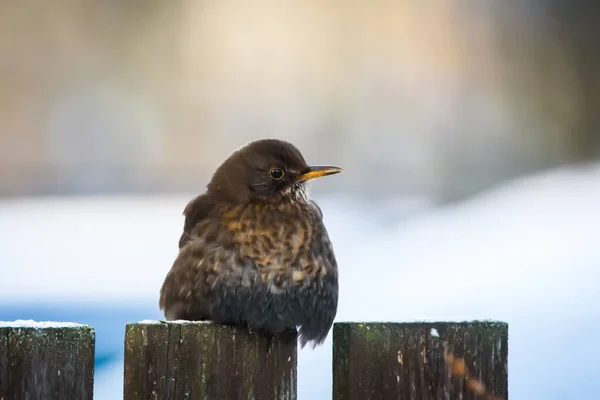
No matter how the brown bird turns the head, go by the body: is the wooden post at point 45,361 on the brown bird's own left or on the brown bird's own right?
on the brown bird's own right

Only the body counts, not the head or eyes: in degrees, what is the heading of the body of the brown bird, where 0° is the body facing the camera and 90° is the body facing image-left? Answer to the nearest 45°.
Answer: approximately 315°
